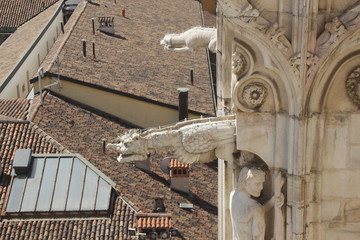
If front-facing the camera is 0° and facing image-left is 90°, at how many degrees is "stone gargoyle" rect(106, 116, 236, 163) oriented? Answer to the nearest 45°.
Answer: approximately 90°

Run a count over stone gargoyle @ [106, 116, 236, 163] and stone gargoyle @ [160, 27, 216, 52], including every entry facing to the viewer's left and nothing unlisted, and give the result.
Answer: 2

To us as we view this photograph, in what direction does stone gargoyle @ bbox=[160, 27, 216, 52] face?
facing to the left of the viewer

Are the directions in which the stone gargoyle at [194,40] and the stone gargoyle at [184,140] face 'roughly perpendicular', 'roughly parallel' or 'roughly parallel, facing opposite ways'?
roughly parallel

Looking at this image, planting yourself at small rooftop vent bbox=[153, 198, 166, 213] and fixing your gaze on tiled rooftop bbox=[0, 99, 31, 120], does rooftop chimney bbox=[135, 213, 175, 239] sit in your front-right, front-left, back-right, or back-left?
back-left
